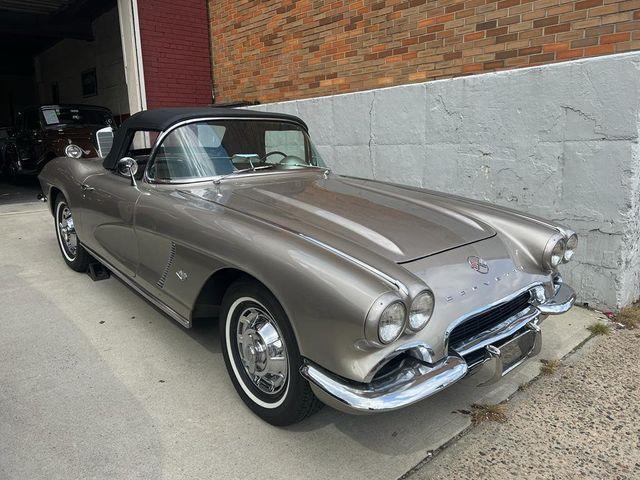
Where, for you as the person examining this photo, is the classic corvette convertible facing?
facing the viewer and to the right of the viewer

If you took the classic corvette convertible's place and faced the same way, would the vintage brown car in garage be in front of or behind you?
behind
